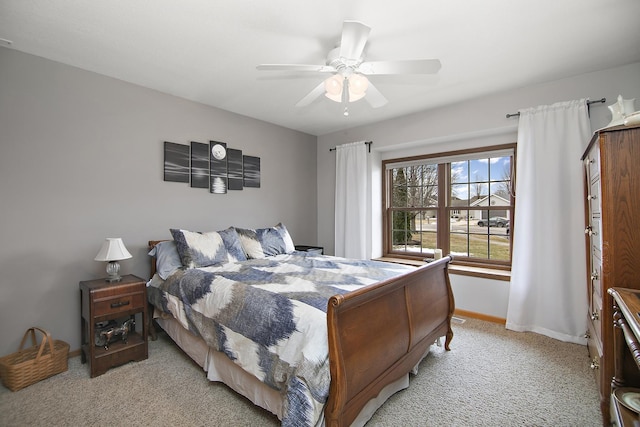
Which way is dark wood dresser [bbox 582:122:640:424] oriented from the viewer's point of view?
to the viewer's left

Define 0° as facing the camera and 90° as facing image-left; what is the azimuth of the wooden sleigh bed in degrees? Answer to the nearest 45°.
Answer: approximately 315°

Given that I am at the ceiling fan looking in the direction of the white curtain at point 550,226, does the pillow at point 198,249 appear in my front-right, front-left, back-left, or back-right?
back-left

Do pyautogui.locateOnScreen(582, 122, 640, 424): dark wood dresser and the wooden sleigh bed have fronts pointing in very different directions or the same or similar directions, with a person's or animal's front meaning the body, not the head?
very different directions

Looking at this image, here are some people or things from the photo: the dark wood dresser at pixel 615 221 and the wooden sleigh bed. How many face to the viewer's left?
1

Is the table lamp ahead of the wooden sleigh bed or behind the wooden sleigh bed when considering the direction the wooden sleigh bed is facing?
behind

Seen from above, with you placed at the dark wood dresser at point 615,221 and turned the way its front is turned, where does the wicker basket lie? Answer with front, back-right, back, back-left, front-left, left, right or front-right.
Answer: front-left

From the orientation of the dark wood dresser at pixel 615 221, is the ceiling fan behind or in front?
in front
